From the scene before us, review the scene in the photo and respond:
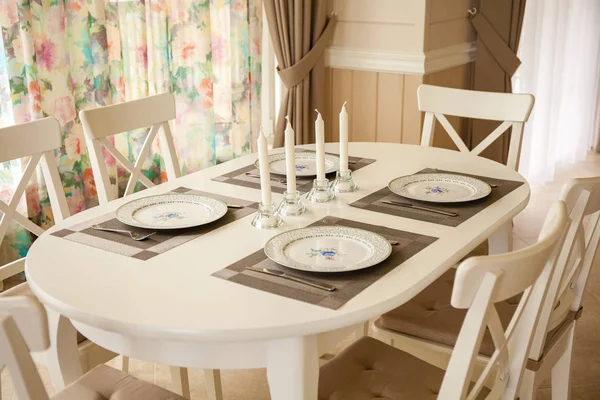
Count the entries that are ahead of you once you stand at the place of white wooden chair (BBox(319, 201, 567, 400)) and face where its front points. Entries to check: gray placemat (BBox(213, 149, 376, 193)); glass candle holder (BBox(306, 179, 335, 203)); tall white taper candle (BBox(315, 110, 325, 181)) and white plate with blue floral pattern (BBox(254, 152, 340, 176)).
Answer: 4

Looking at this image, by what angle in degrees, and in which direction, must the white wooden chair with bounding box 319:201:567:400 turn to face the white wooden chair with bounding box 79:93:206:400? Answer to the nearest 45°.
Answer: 0° — it already faces it

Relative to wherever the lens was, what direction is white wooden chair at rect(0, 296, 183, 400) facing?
facing away from the viewer and to the right of the viewer

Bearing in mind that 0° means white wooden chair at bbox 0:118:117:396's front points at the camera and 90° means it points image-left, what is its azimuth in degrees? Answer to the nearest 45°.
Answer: approximately 315°

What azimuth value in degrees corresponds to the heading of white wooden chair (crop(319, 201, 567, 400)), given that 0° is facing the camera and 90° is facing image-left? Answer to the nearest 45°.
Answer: approximately 135°

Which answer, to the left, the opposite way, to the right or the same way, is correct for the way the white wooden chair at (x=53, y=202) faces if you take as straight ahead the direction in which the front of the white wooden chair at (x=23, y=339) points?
to the right

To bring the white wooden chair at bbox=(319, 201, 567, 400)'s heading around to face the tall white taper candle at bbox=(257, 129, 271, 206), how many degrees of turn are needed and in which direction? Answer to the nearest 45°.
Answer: approximately 45° to its left

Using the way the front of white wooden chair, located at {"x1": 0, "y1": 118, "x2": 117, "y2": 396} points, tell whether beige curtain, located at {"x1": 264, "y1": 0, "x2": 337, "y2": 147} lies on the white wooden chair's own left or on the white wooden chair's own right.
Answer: on the white wooden chair's own left
